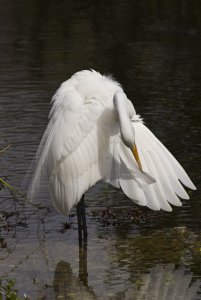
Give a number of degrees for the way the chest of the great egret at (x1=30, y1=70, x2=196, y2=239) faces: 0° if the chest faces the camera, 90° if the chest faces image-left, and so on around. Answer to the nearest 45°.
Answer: approximately 315°

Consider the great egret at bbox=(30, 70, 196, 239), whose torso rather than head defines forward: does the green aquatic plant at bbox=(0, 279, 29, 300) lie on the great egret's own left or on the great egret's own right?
on the great egret's own right
